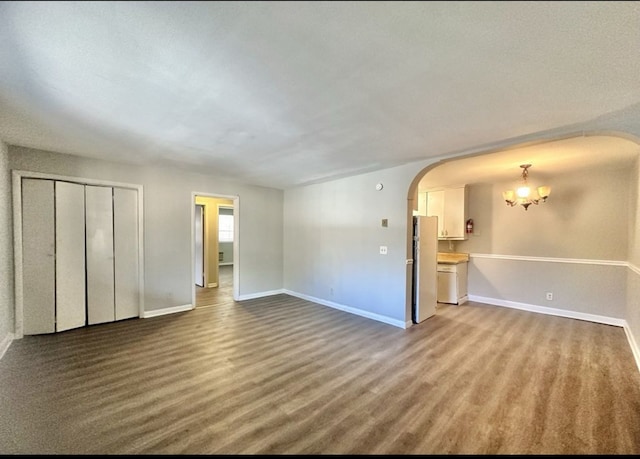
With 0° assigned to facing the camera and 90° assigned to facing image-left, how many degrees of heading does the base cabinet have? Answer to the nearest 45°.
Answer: approximately 0°

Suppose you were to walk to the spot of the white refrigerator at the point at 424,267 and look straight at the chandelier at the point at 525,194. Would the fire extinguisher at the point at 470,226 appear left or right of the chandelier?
left
